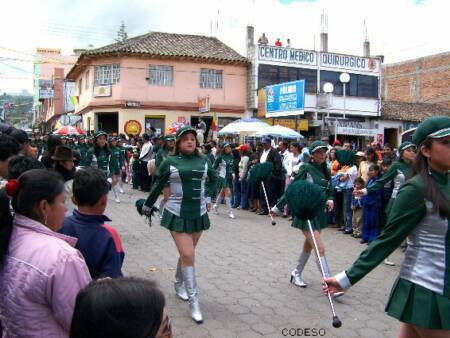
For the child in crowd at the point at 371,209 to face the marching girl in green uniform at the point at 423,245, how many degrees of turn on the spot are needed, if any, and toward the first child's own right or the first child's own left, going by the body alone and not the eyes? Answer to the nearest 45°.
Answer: approximately 45° to the first child's own left

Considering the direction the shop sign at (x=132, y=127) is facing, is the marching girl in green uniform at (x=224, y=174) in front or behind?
in front

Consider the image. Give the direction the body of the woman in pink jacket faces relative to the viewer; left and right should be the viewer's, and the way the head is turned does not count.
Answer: facing away from the viewer and to the right of the viewer

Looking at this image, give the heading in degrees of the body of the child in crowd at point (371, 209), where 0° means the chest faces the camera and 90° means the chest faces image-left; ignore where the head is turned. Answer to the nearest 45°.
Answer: approximately 45°

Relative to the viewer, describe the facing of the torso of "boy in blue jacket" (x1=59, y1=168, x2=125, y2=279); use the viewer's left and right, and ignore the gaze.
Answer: facing away from the viewer and to the right of the viewer

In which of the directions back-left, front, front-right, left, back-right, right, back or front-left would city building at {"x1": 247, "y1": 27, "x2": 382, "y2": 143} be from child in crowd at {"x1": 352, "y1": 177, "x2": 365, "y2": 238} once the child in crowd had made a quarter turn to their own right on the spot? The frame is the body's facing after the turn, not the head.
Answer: front-right

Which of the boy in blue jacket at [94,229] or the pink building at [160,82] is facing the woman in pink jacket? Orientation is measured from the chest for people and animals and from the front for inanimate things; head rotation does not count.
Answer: the pink building
